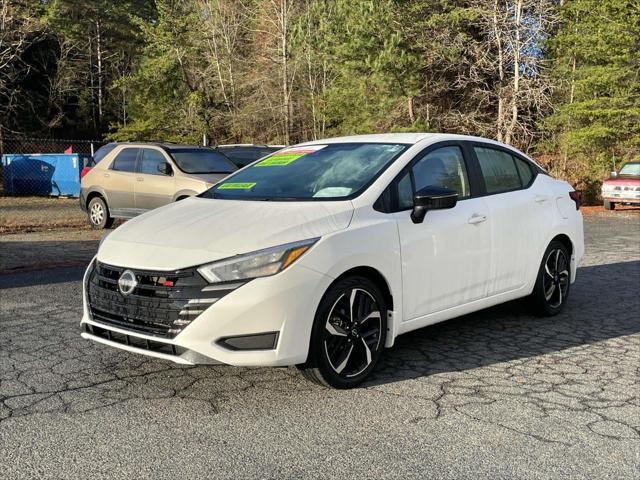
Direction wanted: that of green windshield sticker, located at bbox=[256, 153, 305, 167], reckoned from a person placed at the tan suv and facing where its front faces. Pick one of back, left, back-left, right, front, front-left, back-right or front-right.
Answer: front-right

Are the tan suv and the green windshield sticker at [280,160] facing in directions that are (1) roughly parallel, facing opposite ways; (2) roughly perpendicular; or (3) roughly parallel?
roughly perpendicular

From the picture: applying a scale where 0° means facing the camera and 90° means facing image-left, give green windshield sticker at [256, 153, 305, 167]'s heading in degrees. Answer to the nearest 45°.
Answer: approximately 45°

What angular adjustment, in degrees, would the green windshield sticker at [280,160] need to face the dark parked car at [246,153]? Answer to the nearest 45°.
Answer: approximately 135° to its right

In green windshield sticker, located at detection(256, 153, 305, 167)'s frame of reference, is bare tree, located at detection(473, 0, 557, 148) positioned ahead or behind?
behind

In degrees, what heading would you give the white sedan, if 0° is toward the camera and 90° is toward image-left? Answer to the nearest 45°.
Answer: approximately 45°

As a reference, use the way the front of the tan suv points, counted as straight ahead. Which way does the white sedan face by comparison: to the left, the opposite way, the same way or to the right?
to the right

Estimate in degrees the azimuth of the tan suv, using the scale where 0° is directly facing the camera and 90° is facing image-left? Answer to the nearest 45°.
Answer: approximately 315°

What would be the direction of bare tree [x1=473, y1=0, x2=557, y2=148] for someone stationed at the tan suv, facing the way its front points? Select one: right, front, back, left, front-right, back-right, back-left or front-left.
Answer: left
